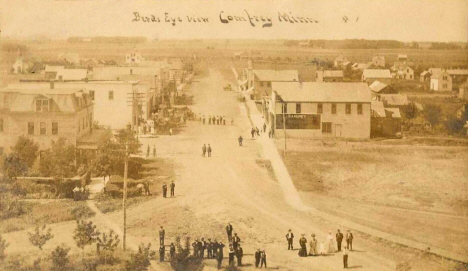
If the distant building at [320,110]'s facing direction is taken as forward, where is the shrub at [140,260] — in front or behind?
in front

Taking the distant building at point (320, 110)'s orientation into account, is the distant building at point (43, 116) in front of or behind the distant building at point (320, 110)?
in front

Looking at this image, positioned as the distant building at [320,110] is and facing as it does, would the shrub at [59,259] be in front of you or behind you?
in front

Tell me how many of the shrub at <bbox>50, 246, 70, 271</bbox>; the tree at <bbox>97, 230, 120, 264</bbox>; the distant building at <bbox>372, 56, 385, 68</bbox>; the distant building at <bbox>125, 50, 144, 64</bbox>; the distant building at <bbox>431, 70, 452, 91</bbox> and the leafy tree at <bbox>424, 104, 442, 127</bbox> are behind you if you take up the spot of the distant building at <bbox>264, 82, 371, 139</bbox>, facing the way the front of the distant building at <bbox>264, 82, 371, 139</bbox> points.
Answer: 3
